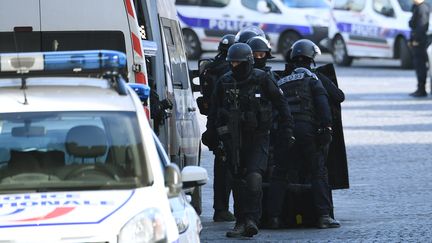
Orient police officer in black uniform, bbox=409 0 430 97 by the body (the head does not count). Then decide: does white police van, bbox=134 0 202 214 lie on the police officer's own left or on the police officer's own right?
on the police officer's own left

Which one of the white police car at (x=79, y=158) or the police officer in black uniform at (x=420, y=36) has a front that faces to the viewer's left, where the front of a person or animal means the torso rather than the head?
the police officer in black uniform

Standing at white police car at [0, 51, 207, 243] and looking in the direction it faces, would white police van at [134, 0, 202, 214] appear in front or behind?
behind

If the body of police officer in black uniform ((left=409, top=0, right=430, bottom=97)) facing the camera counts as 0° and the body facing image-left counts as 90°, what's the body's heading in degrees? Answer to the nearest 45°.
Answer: approximately 90°

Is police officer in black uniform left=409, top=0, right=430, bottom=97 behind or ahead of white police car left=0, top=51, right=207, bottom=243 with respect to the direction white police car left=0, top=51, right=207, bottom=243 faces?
behind

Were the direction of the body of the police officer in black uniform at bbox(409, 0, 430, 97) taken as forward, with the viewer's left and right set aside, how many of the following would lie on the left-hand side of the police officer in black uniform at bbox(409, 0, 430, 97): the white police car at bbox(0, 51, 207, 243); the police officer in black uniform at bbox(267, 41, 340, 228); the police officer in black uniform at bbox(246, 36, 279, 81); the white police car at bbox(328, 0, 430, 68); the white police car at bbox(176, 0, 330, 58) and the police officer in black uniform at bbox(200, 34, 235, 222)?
4

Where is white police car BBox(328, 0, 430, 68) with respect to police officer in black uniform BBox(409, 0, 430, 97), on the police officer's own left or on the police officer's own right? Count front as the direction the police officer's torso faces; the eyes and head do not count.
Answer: on the police officer's own right

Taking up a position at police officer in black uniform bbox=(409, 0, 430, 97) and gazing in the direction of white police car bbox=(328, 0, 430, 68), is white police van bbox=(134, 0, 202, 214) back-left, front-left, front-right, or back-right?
back-left

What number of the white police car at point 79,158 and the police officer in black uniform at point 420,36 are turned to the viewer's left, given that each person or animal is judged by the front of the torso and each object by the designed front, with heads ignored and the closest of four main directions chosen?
1

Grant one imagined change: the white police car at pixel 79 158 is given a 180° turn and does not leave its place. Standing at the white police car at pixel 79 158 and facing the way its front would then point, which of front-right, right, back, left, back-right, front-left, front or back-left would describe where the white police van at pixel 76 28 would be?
front

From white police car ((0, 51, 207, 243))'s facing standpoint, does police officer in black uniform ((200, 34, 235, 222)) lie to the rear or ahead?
to the rear
